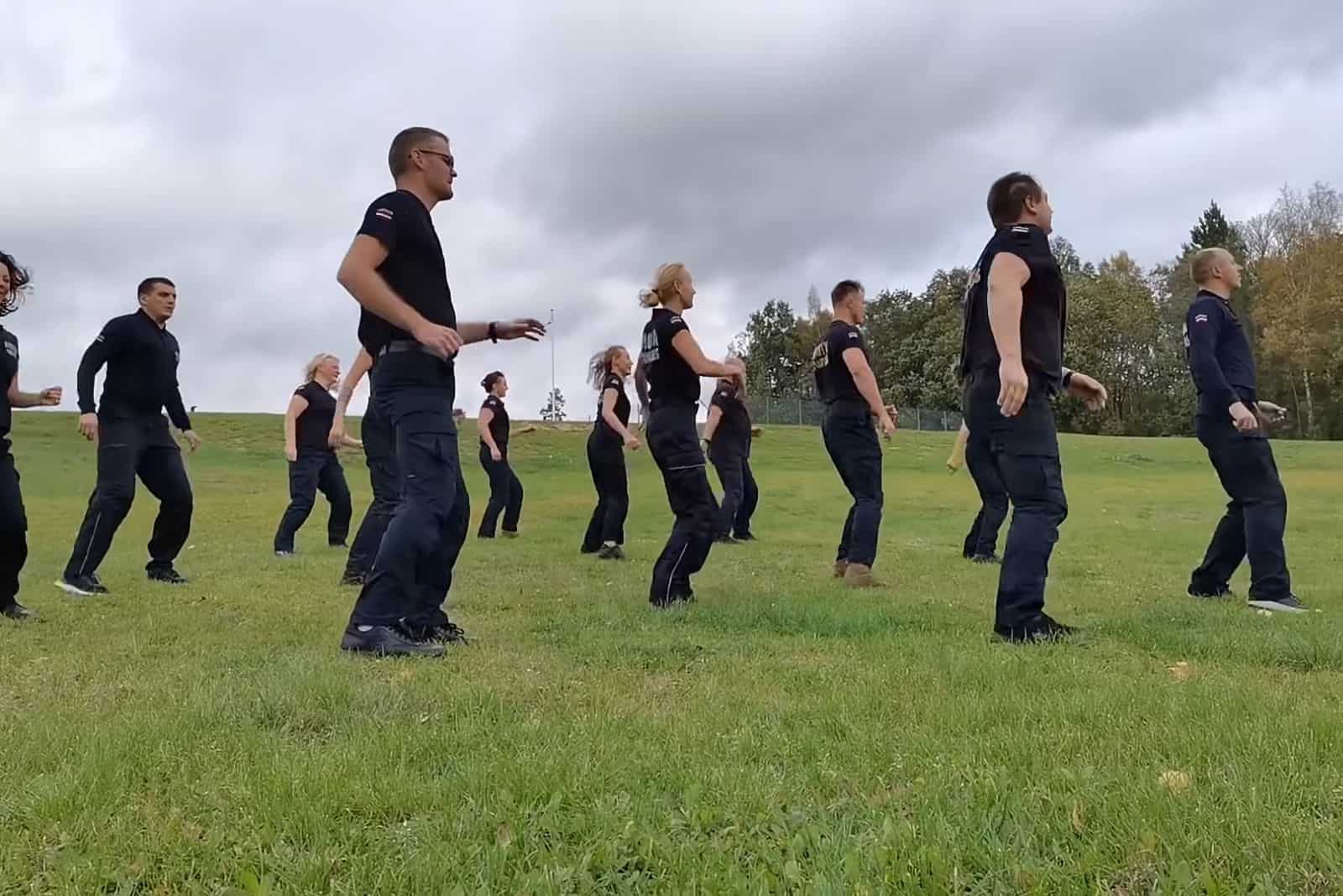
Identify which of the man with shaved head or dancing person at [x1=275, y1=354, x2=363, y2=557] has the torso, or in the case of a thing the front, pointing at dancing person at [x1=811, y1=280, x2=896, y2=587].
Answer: dancing person at [x1=275, y1=354, x2=363, y2=557]

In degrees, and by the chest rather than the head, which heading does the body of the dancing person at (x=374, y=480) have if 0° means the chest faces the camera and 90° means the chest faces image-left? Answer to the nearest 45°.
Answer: approximately 270°

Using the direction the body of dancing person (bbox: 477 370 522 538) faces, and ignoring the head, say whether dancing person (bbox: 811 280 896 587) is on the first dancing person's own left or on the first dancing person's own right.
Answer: on the first dancing person's own right

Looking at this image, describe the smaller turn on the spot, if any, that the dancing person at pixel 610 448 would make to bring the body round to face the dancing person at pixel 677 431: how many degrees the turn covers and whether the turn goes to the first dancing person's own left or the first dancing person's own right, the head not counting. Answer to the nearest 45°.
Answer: approximately 90° to the first dancing person's own right

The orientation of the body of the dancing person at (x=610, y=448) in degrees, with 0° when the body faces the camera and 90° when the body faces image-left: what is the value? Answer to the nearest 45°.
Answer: approximately 270°

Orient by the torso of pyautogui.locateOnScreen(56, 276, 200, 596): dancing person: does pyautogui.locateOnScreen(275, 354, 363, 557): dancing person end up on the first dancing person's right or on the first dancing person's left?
on the first dancing person's left

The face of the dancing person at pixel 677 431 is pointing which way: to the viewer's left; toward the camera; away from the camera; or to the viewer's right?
to the viewer's right

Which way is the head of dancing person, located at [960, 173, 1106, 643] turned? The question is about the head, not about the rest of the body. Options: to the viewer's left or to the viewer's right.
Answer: to the viewer's right

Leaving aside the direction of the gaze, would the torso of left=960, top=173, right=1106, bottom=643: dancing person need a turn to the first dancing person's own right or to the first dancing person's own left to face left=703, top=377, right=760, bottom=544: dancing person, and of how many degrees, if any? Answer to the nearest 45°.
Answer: approximately 135° to the first dancing person's own left

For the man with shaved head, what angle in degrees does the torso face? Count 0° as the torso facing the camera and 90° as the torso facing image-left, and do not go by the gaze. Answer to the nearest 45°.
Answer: approximately 270°

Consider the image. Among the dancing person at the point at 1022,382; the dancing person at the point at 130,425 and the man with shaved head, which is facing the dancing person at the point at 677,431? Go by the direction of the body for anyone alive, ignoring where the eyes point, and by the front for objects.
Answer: the dancing person at the point at 130,425

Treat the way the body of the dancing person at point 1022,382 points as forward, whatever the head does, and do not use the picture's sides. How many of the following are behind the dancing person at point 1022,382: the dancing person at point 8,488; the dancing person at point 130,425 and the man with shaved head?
2

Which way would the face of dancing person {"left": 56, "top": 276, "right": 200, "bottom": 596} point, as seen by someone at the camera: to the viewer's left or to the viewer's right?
to the viewer's right
